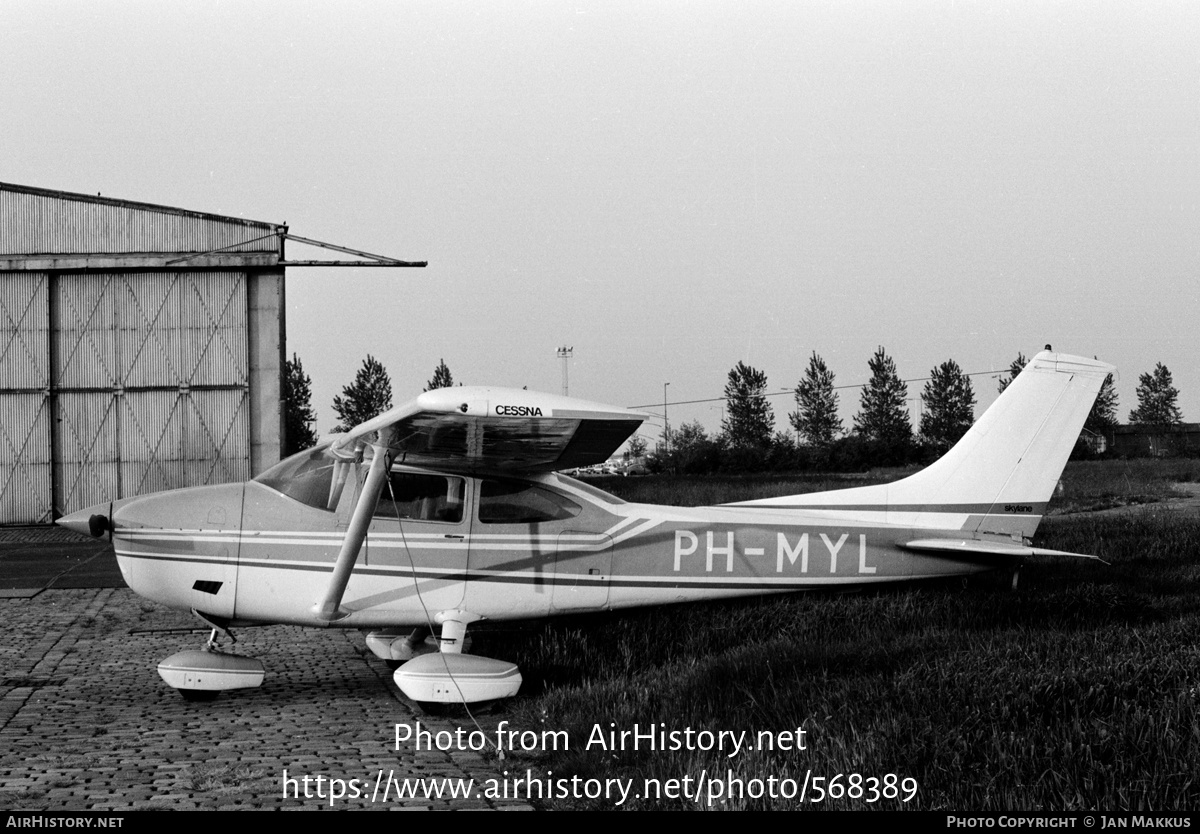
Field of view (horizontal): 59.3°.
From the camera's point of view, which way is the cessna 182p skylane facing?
to the viewer's left
